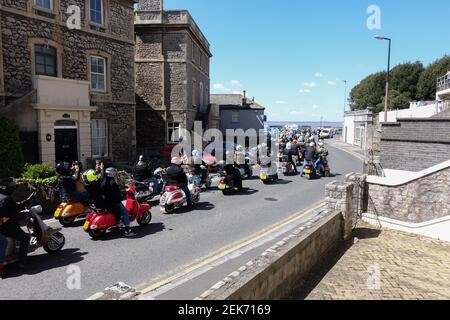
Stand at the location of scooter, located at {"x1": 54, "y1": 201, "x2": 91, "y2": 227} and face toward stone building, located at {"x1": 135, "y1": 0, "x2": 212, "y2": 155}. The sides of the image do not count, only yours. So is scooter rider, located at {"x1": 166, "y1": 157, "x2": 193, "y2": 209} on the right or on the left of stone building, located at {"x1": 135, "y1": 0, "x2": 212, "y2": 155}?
right

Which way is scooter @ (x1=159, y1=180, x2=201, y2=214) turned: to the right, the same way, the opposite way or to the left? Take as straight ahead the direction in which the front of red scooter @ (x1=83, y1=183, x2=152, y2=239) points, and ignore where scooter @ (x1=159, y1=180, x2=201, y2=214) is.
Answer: the same way

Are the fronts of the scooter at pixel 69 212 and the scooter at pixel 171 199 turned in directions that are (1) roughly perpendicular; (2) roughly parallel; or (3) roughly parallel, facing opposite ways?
roughly parallel

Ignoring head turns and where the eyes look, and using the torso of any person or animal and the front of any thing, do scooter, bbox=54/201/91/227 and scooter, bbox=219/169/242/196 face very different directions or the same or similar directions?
same or similar directions

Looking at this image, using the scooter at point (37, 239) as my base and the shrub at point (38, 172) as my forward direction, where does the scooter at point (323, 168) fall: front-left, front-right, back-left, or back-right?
front-right

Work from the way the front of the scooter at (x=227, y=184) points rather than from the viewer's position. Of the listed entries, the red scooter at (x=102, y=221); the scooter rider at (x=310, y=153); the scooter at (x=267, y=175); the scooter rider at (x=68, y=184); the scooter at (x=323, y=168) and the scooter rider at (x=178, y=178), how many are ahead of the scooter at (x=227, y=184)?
3

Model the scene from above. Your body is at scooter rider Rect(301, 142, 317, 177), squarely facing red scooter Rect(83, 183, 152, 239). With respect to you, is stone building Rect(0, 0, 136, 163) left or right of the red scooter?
right
